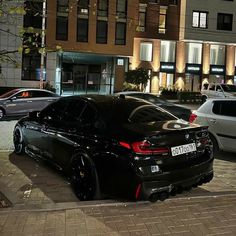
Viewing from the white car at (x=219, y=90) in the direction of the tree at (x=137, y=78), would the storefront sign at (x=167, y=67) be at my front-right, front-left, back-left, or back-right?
front-right

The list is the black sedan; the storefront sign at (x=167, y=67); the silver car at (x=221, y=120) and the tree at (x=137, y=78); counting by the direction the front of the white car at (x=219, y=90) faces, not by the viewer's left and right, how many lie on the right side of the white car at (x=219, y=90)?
2

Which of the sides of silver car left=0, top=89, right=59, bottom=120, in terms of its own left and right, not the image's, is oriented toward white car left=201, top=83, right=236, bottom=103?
back

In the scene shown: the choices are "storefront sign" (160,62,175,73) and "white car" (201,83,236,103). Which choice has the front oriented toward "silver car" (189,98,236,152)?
the storefront sign

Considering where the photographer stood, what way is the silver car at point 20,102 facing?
facing the viewer and to the left of the viewer

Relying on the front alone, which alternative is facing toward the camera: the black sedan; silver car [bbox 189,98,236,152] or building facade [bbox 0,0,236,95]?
the building facade

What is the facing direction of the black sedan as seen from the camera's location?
facing away from the viewer and to the left of the viewer

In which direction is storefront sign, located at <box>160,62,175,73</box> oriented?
toward the camera

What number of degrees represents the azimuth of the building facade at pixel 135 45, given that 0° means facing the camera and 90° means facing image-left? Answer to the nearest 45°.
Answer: approximately 0°

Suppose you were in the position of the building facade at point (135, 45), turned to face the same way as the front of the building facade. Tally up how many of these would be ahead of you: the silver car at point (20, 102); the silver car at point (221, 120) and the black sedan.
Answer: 3

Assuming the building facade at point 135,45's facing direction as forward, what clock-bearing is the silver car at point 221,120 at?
The silver car is roughly at 12 o'clock from the building facade.
